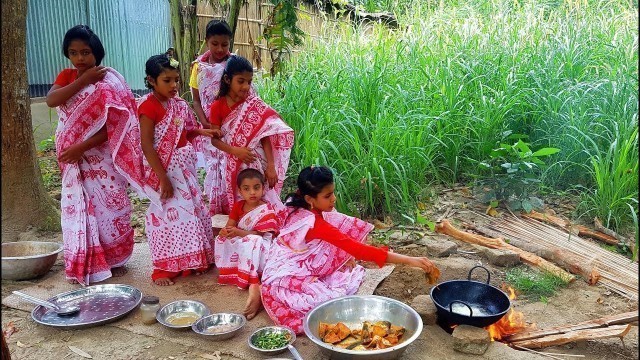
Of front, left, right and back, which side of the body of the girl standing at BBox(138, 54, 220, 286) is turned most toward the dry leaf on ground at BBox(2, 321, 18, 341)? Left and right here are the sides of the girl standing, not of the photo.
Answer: right

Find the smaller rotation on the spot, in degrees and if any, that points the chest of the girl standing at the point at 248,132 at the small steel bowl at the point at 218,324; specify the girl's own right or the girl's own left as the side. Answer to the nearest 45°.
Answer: approximately 45° to the girl's own right

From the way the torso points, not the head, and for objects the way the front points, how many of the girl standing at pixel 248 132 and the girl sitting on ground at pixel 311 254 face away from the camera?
0

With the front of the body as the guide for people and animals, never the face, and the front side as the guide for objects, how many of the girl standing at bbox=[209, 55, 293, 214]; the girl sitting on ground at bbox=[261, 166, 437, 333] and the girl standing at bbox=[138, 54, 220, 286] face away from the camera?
0

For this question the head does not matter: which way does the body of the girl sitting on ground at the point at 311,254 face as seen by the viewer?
to the viewer's right

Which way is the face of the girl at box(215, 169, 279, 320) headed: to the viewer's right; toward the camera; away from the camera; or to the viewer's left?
toward the camera

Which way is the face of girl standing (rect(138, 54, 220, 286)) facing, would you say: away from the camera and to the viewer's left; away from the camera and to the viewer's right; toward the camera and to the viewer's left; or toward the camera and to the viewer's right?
toward the camera and to the viewer's right

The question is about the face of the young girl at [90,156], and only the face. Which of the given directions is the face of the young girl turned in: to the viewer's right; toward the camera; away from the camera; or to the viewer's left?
toward the camera

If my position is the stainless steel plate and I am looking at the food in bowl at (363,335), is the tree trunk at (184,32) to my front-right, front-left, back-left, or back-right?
back-left

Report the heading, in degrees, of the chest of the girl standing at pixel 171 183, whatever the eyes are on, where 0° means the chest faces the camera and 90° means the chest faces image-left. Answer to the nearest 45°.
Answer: approximately 315°

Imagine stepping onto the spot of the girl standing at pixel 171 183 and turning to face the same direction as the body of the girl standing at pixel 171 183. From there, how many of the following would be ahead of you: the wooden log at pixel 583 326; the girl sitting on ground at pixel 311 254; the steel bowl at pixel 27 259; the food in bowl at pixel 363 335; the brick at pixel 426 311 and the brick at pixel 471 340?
5
